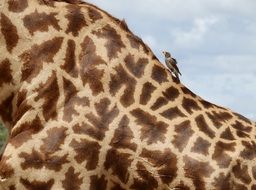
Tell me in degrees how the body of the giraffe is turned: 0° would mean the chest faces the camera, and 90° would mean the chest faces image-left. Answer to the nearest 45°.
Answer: approximately 90°
